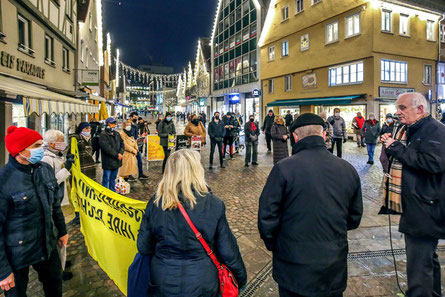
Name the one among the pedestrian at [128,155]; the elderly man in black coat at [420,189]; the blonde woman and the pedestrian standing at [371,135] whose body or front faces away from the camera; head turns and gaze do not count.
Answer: the blonde woman

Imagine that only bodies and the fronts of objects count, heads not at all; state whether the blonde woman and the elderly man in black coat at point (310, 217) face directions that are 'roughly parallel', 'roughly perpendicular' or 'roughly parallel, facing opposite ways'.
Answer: roughly parallel

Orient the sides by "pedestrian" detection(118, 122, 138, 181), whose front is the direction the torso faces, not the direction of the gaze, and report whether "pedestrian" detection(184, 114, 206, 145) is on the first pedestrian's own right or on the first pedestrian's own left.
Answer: on the first pedestrian's own left

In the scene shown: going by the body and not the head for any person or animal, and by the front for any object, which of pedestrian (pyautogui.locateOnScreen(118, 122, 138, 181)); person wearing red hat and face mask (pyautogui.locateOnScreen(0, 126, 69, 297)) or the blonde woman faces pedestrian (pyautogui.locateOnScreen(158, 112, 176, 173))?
the blonde woman

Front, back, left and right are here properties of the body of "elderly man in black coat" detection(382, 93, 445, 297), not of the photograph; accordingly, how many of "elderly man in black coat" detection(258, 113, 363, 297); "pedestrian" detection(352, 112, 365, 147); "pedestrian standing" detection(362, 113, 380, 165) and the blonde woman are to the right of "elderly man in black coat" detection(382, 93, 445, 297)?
2

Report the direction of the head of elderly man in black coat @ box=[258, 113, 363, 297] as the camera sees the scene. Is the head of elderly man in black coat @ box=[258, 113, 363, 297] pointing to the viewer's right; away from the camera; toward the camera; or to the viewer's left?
away from the camera

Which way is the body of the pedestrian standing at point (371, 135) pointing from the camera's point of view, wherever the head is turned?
toward the camera

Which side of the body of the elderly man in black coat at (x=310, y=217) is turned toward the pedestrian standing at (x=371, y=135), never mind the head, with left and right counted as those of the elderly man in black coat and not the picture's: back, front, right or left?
front

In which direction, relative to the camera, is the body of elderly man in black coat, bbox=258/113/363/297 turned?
away from the camera

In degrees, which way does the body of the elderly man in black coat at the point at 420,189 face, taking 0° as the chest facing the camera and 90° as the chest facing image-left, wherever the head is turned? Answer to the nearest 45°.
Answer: approximately 90°

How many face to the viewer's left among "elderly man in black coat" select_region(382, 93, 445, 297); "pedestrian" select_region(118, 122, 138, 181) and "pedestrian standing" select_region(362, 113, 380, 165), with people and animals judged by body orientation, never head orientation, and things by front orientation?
1

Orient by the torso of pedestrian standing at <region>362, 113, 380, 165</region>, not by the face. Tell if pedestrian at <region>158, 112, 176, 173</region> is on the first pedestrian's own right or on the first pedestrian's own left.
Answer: on the first pedestrian's own right

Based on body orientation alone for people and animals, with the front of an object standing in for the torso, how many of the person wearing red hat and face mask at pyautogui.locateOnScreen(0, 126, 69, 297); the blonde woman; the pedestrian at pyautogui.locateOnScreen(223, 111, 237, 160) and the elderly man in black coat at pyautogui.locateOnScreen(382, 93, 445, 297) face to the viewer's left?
1

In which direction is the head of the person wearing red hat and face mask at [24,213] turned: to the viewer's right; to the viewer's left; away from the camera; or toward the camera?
to the viewer's right
